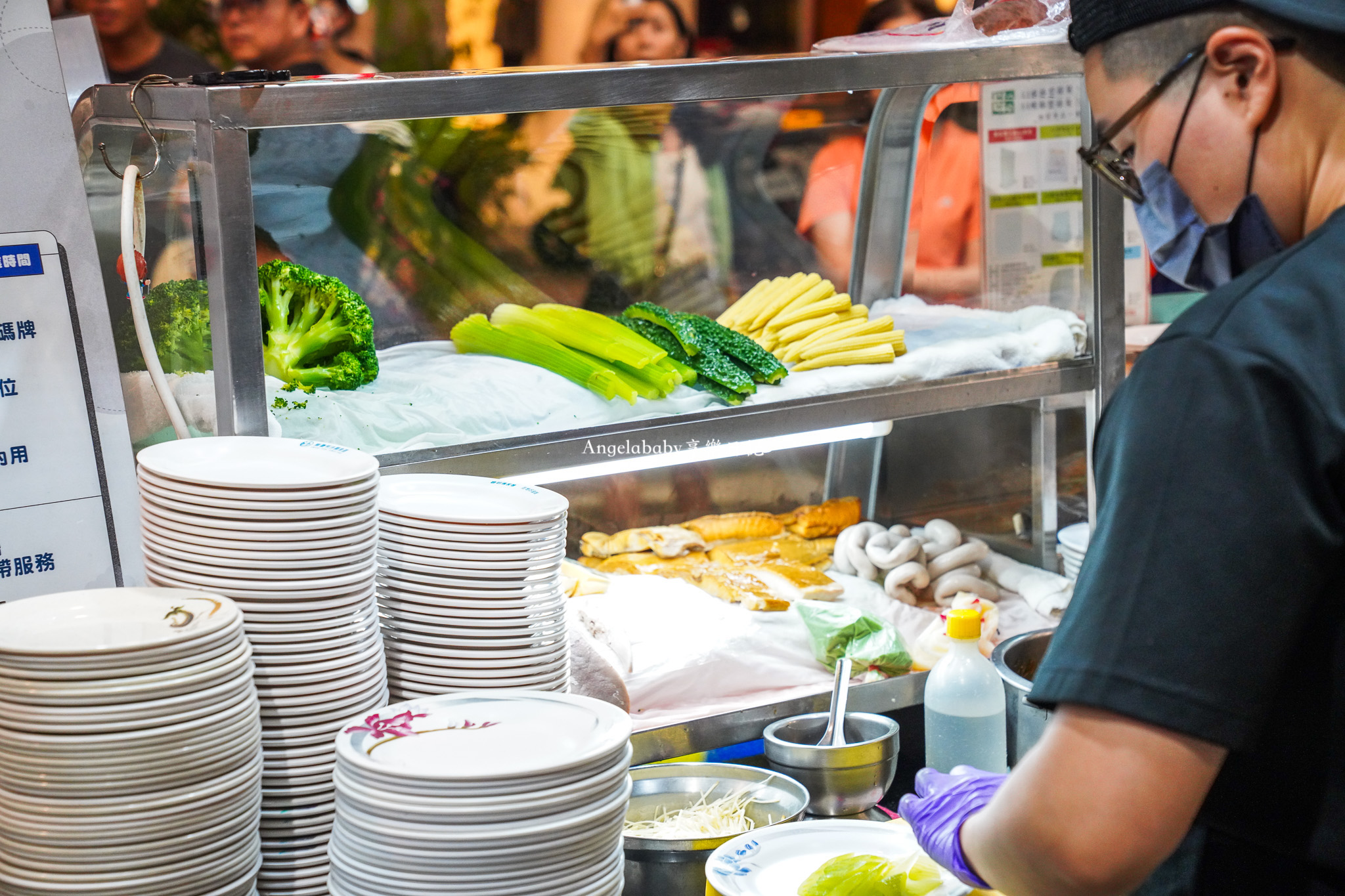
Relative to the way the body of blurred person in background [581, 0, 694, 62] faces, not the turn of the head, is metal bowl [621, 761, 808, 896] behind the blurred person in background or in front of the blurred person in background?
in front

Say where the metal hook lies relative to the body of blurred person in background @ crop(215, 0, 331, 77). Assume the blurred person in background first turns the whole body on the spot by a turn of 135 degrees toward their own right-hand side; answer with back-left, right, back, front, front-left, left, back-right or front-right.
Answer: back

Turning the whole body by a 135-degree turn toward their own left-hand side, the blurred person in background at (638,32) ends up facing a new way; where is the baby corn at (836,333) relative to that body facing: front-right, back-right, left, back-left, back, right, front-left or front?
back-right

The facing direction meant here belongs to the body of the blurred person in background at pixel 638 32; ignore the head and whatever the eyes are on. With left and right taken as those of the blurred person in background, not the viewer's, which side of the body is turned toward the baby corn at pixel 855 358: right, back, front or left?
front

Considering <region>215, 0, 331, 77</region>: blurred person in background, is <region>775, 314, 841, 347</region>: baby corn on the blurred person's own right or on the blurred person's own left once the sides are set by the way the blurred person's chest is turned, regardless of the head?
on the blurred person's own left

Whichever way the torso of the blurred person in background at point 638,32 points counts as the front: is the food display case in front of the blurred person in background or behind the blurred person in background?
in front

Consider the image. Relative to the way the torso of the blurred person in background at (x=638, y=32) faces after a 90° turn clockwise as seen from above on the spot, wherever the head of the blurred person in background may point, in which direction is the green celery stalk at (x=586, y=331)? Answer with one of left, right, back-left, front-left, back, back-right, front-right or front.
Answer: left

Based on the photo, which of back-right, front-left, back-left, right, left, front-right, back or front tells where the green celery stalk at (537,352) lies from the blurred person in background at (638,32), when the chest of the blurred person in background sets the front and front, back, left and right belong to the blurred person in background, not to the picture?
front

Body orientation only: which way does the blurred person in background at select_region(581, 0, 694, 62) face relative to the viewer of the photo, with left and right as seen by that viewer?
facing the viewer

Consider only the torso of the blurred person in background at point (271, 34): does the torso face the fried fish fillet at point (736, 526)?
no

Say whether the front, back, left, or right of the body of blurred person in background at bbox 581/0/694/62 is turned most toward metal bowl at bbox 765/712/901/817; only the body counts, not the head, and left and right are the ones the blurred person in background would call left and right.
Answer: front

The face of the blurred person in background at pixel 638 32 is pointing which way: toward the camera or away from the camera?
toward the camera

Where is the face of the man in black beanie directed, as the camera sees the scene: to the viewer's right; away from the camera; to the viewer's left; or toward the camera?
to the viewer's left
